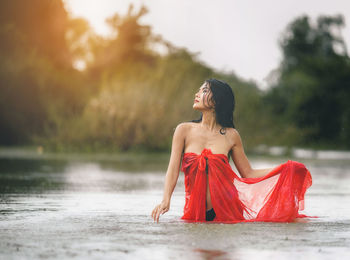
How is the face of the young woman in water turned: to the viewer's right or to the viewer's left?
to the viewer's left

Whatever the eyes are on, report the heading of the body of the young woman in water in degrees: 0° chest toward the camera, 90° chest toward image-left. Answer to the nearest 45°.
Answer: approximately 0°
